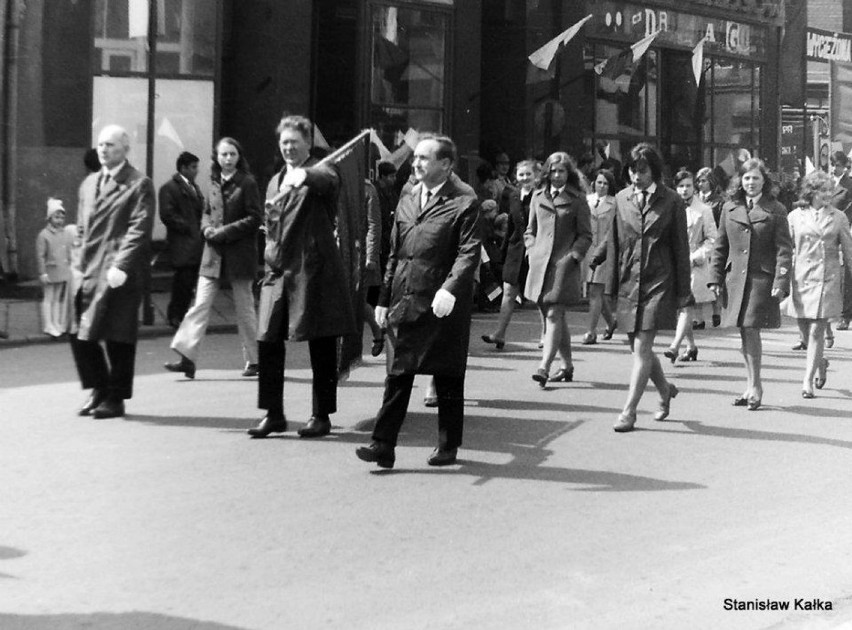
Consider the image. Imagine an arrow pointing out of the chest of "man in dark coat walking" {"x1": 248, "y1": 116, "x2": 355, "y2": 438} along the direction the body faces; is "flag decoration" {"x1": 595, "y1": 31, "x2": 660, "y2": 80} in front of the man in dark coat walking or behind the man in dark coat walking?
behind

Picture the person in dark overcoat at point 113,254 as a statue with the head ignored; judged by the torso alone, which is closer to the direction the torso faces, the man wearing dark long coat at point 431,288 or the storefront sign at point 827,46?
the man wearing dark long coat

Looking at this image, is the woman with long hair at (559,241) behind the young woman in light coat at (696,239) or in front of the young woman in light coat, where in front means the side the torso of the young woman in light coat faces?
in front

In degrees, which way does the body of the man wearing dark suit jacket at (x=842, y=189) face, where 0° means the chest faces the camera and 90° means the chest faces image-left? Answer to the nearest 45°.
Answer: approximately 45°

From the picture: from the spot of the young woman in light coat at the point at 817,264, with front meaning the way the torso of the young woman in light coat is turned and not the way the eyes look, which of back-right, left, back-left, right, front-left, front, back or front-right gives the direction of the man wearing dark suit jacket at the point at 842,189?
back

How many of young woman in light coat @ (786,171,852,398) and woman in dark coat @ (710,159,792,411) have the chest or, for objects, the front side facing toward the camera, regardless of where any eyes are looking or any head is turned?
2

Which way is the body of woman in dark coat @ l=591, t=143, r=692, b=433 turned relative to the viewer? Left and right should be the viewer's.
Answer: facing the viewer and to the left of the viewer

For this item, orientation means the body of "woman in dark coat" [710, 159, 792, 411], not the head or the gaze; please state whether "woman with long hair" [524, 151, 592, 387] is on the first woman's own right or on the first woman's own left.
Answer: on the first woman's own right

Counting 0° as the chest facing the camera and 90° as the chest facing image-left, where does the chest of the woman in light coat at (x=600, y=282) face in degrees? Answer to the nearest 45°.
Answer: approximately 45°

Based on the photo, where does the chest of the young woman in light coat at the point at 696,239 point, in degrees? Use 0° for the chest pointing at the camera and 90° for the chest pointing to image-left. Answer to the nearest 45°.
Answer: approximately 45°

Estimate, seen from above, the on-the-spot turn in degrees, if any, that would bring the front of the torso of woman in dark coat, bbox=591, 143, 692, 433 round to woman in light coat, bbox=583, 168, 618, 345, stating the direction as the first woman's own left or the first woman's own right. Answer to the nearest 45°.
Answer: approximately 135° to the first woman's own right

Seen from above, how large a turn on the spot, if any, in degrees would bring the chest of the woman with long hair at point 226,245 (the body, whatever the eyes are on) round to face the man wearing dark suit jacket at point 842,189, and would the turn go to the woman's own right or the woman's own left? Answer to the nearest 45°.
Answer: approximately 180°

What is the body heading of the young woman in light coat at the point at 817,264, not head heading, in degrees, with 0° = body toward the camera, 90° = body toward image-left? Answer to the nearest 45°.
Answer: approximately 0°

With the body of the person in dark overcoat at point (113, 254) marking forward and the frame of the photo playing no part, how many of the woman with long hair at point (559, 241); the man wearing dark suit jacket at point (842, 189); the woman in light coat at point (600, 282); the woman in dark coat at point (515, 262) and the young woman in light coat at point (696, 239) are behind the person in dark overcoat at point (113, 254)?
5
